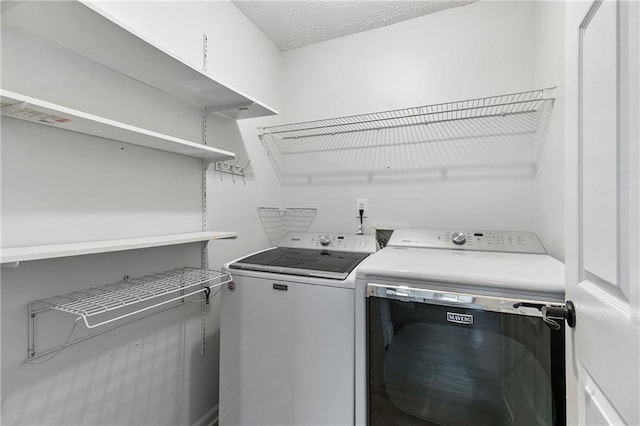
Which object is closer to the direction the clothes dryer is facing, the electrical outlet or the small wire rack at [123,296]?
the small wire rack

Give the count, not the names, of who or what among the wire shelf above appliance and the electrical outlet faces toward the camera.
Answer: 2

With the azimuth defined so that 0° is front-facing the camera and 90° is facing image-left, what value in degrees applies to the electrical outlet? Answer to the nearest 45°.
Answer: approximately 0°

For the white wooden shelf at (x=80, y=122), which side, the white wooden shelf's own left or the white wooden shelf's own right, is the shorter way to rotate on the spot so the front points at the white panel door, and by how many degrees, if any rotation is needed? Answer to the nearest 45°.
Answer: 0° — it already faces it

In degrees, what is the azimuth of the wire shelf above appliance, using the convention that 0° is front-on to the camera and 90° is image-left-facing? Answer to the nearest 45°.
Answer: approximately 0°

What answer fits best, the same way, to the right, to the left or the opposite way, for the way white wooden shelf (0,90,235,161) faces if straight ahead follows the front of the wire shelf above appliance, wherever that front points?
to the left

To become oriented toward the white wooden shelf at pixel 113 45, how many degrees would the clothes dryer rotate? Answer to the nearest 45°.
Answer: approximately 45° to its right

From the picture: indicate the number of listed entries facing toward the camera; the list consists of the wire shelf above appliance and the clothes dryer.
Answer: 2
